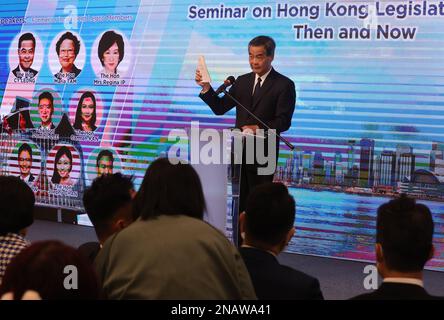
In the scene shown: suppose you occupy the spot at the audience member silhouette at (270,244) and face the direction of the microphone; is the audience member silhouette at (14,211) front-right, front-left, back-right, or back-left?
front-left

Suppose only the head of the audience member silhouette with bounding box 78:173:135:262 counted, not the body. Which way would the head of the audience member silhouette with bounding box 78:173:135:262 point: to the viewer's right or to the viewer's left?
to the viewer's right

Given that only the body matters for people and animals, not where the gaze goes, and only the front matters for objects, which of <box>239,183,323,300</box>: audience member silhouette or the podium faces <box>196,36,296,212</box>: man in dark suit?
the audience member silhouette

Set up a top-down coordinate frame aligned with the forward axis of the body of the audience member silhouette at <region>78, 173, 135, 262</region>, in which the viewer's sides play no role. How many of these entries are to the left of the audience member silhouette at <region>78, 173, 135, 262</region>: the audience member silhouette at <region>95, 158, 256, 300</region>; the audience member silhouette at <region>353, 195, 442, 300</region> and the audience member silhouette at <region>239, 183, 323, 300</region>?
0

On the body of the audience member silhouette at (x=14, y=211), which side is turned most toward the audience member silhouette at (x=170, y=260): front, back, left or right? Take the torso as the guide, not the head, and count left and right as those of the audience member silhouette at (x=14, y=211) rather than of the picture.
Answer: right

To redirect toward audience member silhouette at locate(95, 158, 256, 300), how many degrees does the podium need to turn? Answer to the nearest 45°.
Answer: approximately 45° to its left

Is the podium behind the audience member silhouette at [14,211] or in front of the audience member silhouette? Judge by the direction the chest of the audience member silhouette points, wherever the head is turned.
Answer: in front

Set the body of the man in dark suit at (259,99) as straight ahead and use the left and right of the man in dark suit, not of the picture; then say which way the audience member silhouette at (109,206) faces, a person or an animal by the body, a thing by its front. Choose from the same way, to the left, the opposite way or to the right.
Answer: the opposite way

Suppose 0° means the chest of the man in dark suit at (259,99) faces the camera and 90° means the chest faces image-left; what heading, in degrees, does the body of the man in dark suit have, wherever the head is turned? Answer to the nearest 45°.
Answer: approximately 45°

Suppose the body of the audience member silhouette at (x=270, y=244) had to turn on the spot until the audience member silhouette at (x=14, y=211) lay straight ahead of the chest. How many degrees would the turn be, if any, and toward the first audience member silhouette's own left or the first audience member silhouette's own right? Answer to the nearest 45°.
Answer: approximately 90° to the first audience member silhouette's own left

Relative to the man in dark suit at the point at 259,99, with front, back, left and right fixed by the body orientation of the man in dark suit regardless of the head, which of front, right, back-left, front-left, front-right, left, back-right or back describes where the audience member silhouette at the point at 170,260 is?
front-left

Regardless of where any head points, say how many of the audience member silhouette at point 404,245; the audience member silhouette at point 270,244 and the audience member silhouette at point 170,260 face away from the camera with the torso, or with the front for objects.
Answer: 3

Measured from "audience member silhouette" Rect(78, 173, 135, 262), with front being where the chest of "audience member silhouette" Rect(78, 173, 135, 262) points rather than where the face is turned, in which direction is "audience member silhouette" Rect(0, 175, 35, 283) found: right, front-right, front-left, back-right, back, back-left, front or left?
back-left

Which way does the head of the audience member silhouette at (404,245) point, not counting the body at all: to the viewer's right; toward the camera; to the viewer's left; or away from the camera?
away from the camera

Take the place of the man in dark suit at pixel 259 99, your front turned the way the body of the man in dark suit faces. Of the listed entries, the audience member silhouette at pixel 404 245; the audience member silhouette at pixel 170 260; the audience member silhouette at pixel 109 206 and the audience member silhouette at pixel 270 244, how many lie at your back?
0

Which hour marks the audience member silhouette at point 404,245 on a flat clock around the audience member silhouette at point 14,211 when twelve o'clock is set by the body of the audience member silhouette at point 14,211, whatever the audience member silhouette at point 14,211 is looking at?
the audience member silhouette at point 404,245 is roughly at 3 o'clock from the audience member silhouette at point 14,211.

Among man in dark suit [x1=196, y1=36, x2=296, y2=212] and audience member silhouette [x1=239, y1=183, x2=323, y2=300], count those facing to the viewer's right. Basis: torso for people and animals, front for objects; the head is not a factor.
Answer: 0

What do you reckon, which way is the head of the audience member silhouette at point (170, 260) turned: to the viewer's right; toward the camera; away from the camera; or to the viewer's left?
away from the camera

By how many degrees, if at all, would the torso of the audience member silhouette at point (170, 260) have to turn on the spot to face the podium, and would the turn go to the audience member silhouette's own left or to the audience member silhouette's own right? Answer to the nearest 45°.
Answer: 0° — they already face it

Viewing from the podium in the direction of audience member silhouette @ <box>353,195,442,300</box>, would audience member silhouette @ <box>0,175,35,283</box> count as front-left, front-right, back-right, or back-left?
front-right
